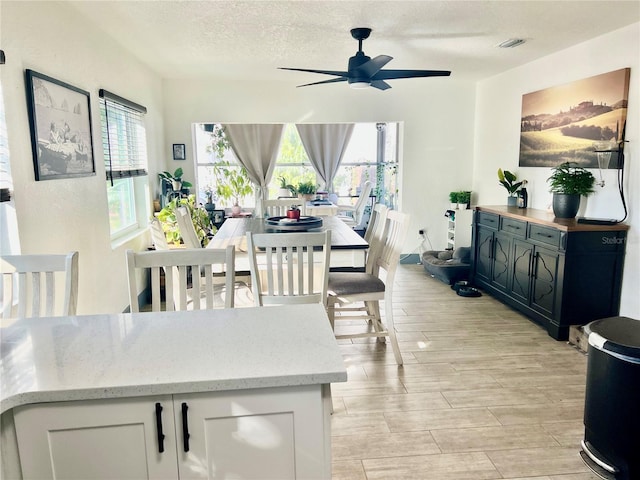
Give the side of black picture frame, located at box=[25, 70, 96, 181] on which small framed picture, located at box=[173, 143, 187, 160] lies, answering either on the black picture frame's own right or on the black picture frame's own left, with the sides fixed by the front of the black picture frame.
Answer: on the black picture frame's own left

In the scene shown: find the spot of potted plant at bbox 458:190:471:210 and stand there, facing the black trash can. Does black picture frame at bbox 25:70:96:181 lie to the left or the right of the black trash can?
right

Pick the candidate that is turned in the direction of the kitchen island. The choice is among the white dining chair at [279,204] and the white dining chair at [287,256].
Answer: the white dining chair at [279,204]

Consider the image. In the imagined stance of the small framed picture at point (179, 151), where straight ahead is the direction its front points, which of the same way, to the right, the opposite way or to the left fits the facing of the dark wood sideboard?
to the right

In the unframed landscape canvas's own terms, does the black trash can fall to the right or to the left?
on its left

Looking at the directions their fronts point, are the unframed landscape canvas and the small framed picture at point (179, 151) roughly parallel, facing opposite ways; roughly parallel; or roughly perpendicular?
roughly perpendicular

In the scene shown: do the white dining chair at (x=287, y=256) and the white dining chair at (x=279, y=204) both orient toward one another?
yes

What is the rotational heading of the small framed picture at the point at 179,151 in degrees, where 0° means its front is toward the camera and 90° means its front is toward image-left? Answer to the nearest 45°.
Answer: approximately 0°

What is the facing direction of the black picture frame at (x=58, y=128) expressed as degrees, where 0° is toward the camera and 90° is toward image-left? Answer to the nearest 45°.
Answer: approximately 315°

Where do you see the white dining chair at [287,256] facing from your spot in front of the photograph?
facing away from the viewer

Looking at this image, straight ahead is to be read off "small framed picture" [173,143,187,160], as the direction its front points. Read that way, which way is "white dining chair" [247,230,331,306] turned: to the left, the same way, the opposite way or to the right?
the opposite way

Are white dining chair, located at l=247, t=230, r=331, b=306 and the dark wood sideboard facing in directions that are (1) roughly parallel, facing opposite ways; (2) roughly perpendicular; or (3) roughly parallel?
roughly perpendicular
